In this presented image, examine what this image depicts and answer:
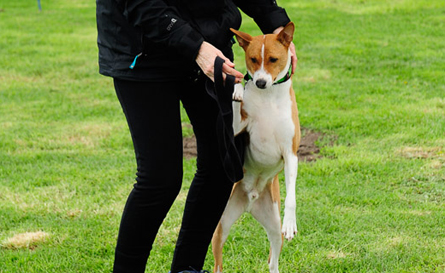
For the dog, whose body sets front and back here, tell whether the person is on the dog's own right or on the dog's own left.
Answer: on the dog's own right

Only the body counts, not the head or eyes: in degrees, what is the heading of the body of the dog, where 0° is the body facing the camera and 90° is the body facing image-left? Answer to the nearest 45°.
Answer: approximately 0°

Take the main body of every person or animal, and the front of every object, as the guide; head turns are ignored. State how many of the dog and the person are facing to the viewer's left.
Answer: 0

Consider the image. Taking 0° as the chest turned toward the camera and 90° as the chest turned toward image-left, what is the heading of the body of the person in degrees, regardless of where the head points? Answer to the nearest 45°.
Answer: approximately 315°
